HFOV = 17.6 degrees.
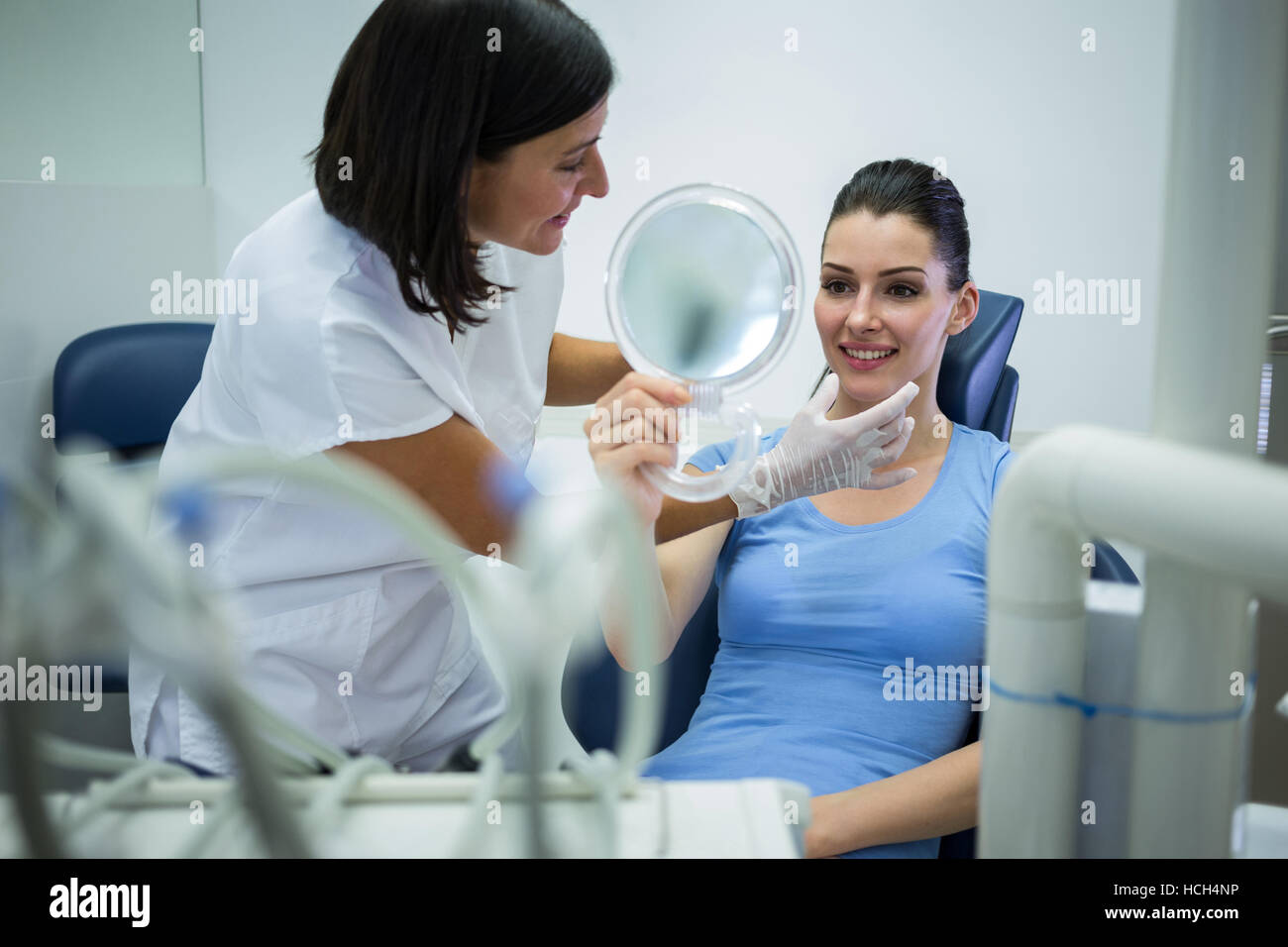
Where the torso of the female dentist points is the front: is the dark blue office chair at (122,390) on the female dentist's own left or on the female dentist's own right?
on the female dentist's own left

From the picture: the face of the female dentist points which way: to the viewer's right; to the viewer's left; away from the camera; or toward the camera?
to the viewer's right

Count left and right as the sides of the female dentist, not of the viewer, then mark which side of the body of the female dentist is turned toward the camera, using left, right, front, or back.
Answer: right

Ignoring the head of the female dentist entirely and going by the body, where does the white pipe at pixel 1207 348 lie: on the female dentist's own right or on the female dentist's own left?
on the female dentist's own right
